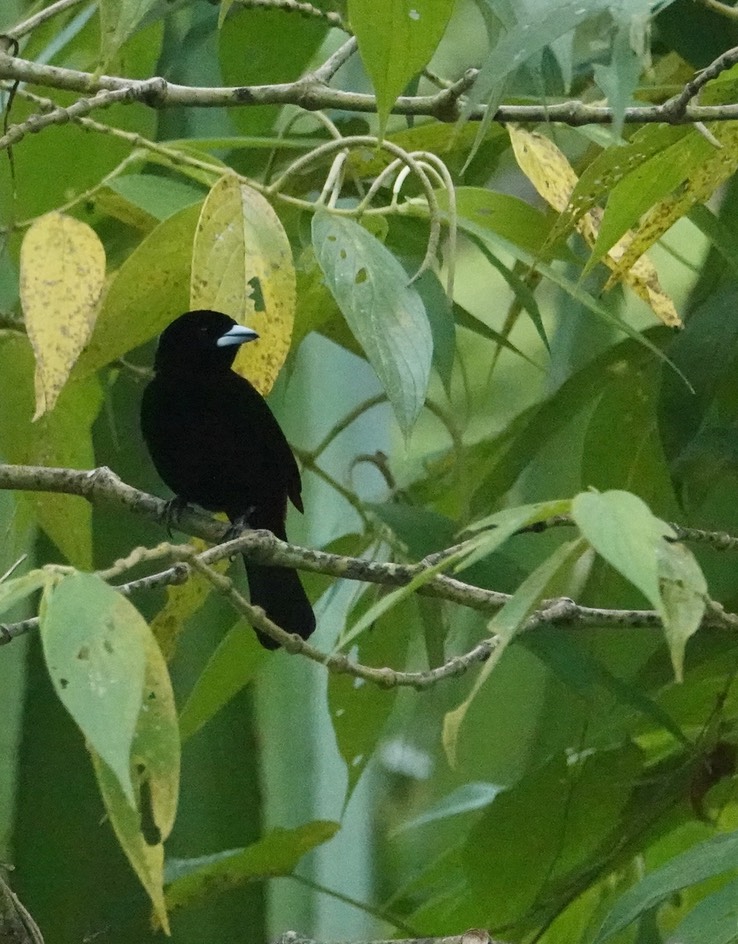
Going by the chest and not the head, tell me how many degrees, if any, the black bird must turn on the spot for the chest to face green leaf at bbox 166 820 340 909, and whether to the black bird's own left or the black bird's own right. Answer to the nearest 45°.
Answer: approximately 45° to the black bird's own left

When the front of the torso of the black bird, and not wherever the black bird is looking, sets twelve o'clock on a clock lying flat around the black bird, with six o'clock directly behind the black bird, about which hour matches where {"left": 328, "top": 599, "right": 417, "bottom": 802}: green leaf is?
The green leaf is roughly at 10 o'clock from the black bird.

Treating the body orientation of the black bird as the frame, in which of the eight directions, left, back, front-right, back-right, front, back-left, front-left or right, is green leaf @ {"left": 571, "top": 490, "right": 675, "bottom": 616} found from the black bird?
front-left

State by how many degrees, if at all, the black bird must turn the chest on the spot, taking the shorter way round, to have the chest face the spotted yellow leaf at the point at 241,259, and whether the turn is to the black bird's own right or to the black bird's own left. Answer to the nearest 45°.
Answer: approximately 45° to the black bird's own left
